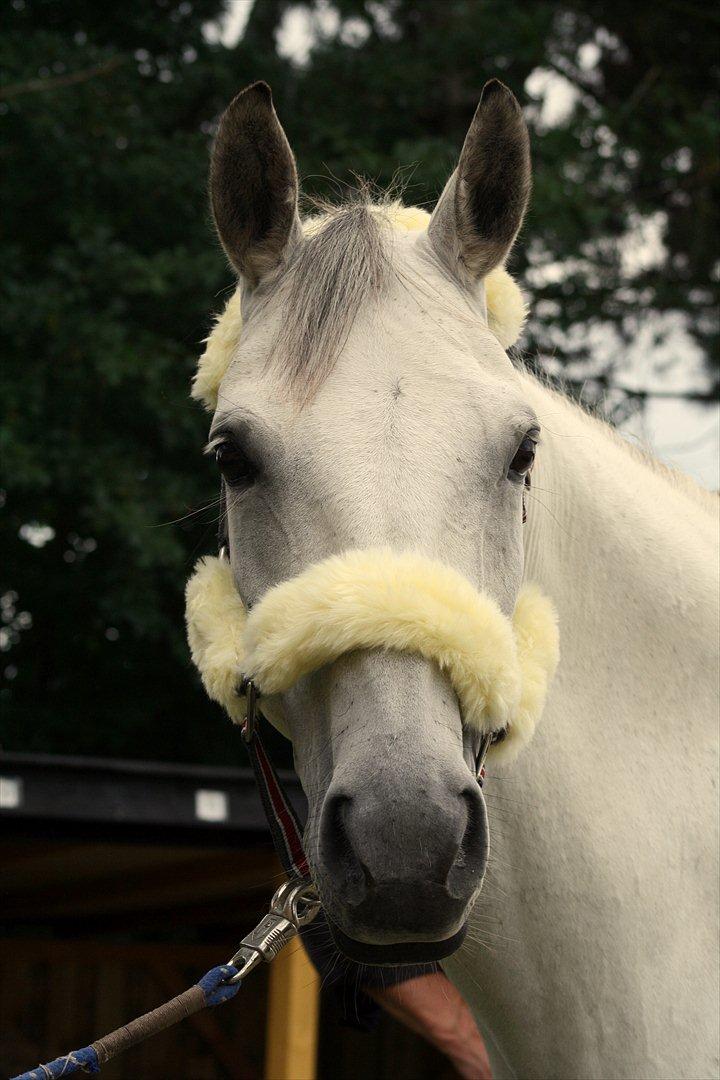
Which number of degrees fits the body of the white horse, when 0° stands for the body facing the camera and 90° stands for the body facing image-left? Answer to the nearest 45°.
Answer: approximately 45°
